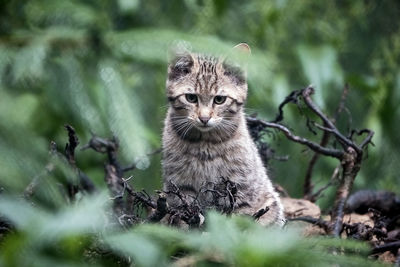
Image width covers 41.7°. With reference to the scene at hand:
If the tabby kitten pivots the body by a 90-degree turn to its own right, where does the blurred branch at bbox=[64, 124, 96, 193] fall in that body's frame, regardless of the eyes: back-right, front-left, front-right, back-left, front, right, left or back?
front-left

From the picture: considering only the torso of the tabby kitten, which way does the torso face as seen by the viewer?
toward the camera
